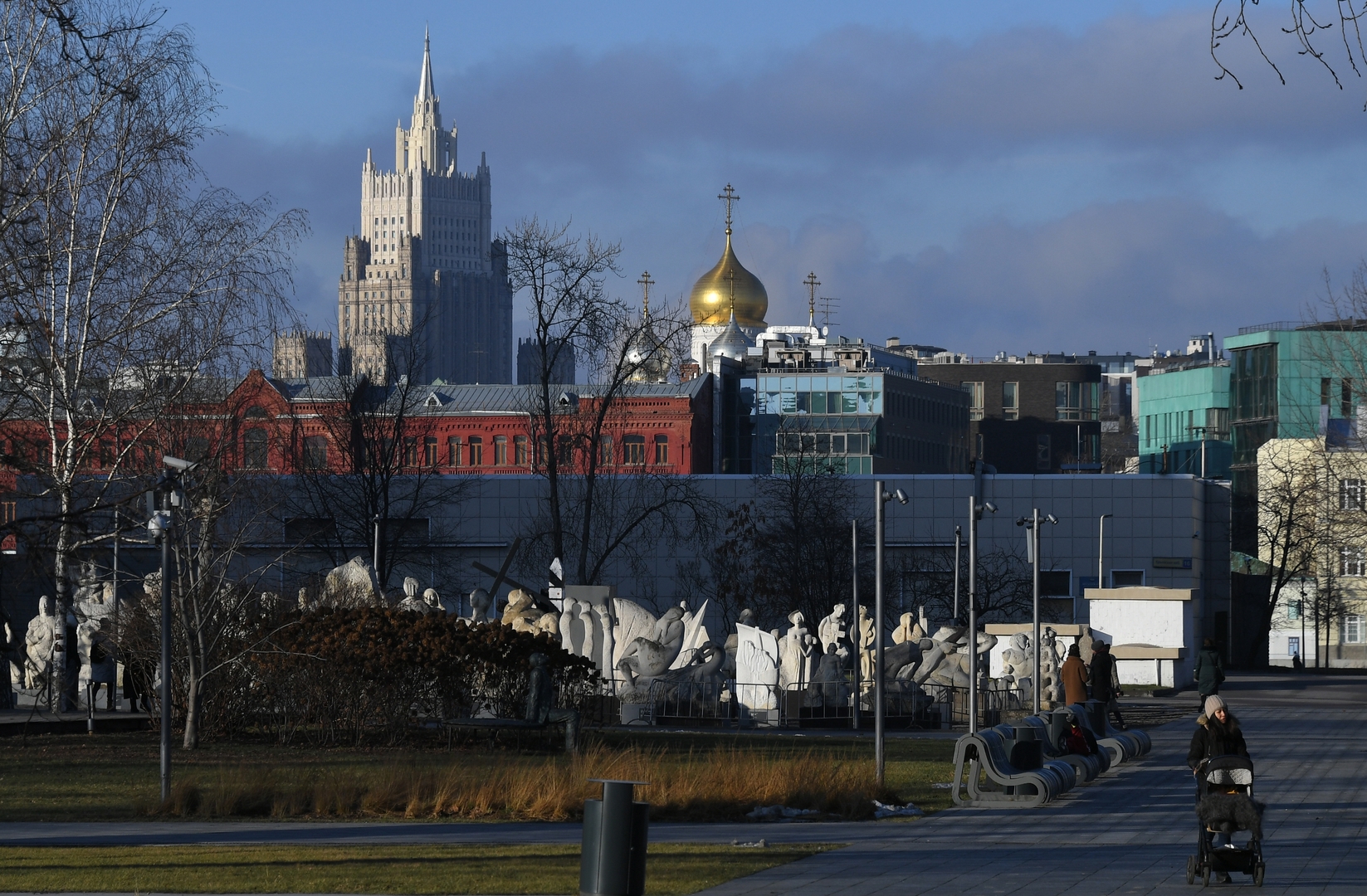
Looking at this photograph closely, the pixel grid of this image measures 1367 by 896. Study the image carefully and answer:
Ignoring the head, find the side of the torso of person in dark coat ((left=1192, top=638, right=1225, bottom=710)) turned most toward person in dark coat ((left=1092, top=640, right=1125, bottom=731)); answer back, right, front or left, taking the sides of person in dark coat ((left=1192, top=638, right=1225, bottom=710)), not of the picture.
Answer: back

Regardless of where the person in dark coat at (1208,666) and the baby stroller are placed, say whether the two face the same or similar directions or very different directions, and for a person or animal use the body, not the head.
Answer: very different directions

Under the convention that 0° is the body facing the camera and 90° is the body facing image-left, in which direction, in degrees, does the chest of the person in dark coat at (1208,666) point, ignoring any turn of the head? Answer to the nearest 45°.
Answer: approximately 180°

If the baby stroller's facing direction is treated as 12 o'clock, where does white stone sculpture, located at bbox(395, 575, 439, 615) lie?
The white stone sculpture is roughly at 5 o'clock from the baby stroller.

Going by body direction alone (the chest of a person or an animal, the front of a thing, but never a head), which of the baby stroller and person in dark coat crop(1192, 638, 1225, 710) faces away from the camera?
the person in dark coat

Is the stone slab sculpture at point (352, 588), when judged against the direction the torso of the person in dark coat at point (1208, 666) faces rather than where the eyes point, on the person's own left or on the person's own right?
on the person's own left

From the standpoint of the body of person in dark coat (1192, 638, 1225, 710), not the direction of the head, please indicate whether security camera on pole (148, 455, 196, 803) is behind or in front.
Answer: behind

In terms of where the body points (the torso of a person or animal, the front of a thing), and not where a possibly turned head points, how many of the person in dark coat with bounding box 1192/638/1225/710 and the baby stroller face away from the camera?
1

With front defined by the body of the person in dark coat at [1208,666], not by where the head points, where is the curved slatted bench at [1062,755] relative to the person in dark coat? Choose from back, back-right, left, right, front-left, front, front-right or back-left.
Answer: back

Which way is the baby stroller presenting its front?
toward the camera

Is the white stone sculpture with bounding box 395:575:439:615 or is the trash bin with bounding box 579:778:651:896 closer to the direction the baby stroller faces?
the trash bin

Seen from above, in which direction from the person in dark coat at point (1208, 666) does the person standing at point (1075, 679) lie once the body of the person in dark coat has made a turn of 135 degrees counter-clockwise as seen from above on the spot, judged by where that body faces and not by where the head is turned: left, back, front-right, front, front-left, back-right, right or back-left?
front
